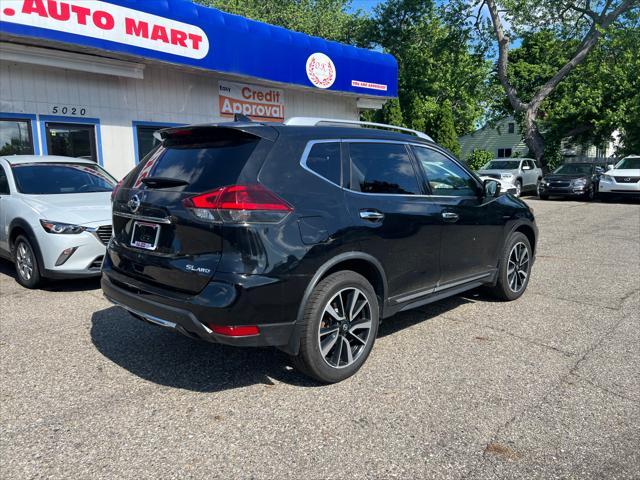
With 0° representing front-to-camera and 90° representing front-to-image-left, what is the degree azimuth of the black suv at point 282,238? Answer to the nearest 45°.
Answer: approximately 225°

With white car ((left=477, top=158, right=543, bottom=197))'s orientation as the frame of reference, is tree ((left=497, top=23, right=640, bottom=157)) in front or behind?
behind

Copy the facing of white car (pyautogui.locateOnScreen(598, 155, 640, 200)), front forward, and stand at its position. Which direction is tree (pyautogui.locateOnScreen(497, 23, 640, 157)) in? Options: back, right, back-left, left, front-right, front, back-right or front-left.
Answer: back-right

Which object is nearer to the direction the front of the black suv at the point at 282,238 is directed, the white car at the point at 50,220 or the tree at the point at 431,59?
the tree

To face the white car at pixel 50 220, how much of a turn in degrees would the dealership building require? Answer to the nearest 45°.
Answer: approximately 45° to its right

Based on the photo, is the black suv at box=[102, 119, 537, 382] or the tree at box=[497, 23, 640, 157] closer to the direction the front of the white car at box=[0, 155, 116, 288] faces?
the black suv

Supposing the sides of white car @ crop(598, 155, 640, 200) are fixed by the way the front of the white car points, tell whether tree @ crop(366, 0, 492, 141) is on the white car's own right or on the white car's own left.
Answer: on the white car's own right

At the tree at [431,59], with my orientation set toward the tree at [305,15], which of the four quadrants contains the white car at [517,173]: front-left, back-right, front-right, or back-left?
back-left

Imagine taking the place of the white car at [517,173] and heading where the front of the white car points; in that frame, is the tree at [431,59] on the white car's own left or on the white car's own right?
on the white car's own right
